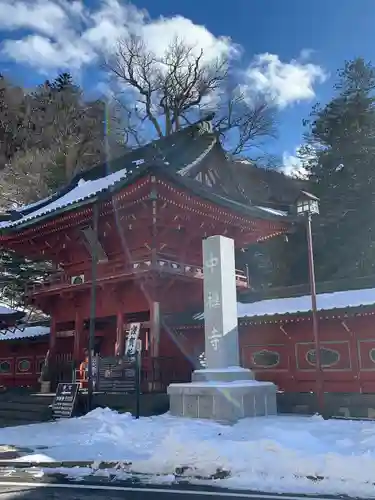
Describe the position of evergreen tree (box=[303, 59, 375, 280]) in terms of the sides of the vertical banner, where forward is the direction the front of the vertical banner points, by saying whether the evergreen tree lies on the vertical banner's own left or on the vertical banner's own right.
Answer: on the vertical banner's own left

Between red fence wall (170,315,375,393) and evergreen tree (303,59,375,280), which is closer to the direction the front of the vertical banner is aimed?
the red fence wall

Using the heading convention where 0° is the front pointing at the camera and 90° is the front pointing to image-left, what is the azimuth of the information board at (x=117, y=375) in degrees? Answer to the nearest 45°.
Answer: approximately 0°

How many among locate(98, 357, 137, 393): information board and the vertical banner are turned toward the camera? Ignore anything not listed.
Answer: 2

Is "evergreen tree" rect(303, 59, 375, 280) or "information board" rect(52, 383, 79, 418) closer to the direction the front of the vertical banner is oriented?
the information board

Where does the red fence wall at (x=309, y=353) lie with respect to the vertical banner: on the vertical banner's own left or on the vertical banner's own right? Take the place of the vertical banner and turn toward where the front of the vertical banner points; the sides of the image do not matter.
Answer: on the vertical banner's own left

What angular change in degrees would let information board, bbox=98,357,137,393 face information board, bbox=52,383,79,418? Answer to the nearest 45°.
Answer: approximately 90° to its right

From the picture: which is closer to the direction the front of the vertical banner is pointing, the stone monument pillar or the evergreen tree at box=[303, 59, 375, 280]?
the stone monument pillar
